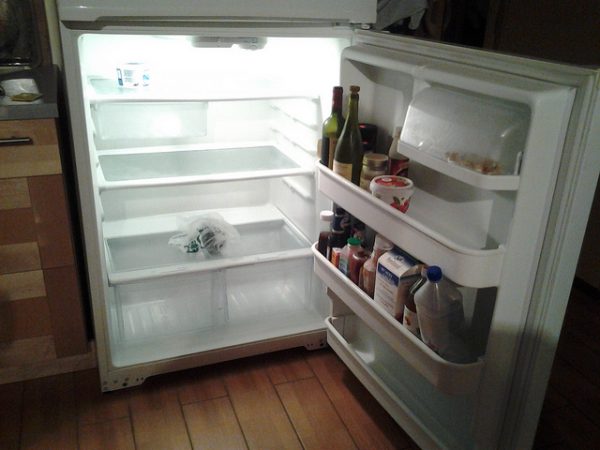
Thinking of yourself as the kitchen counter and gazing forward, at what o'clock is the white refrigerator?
The white refrigerator is roughly at 10 o'clock from the kitchen counter.

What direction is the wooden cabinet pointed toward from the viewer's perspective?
toward the camera

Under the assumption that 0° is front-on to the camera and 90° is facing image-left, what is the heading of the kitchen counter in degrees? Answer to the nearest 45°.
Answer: approximately 0°

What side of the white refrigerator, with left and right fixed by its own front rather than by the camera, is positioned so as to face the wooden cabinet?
right

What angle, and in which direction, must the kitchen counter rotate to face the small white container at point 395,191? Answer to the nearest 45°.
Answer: approximately 45° to its left

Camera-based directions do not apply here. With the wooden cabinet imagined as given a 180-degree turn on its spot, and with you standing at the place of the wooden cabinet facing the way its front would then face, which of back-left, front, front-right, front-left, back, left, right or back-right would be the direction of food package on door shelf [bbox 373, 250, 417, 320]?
back-right

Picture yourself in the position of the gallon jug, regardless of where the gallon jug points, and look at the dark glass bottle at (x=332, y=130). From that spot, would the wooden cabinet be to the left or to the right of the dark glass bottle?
left

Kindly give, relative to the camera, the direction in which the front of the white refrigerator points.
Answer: facing the viewer

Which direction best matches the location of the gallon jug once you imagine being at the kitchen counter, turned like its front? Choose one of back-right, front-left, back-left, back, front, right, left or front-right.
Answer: front-left

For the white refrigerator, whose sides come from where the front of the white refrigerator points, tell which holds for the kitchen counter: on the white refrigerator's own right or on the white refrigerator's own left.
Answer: on the white refrigerator's own right

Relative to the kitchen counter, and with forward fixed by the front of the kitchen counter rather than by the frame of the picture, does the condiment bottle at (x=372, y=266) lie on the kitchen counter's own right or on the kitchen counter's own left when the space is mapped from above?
on the kitchen counter's own left
